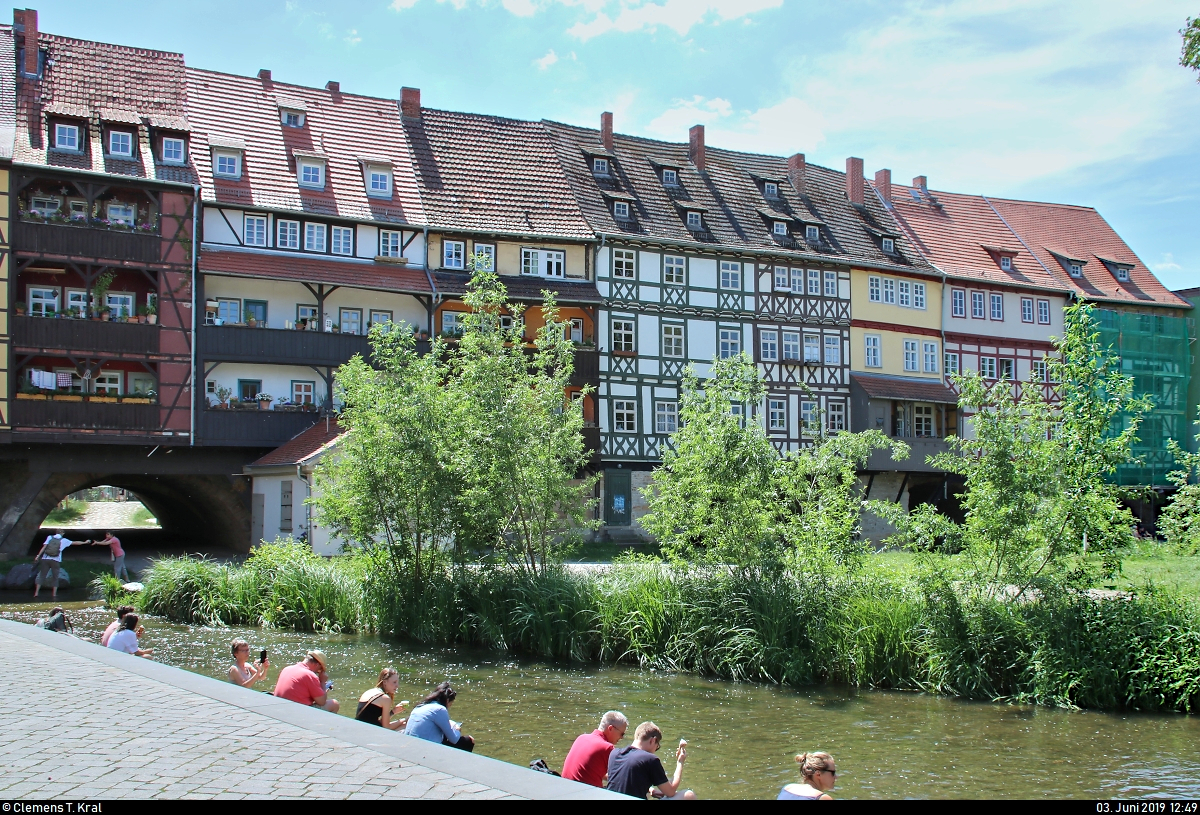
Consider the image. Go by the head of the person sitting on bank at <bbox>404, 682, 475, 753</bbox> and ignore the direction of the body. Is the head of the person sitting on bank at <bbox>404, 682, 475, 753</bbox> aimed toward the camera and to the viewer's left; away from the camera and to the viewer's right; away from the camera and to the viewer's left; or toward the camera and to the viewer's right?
away from the camera and to the viewer's right

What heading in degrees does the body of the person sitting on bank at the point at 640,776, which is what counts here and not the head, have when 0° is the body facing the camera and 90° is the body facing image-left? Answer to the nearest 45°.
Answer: approximately 225°

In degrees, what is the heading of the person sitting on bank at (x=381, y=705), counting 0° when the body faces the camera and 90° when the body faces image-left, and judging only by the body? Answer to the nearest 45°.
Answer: approximately 270°

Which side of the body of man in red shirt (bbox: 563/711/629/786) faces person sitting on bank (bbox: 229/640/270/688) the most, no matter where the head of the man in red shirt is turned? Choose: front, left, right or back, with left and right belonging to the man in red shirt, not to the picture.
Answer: left

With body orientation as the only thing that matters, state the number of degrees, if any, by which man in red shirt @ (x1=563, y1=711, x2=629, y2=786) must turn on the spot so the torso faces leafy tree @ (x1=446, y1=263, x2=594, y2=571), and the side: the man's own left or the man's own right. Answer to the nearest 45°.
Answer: approximately 45° to the man's own left

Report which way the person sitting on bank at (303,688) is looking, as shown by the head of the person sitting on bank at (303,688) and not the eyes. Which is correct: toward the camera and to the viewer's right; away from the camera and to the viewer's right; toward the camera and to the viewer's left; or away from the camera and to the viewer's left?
away from the camera and to the viewer's right

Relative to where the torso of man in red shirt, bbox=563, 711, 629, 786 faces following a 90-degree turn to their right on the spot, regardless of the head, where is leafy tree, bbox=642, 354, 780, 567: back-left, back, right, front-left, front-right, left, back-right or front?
back-left

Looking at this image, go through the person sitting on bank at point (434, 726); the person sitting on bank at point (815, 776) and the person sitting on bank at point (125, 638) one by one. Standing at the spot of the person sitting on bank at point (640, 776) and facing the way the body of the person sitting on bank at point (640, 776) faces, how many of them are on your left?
2

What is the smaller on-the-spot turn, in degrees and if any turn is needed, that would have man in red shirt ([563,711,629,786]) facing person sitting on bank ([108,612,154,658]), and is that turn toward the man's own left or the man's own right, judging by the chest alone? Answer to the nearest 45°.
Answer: approximately 90° to the man's own left

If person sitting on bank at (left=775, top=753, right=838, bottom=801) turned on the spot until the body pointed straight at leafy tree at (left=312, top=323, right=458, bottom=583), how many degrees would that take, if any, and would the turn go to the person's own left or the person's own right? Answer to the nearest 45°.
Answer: approximately 90° to the person's own left

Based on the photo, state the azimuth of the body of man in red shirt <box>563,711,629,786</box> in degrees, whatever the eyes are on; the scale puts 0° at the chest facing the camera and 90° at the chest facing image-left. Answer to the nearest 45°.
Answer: approximately 225°
